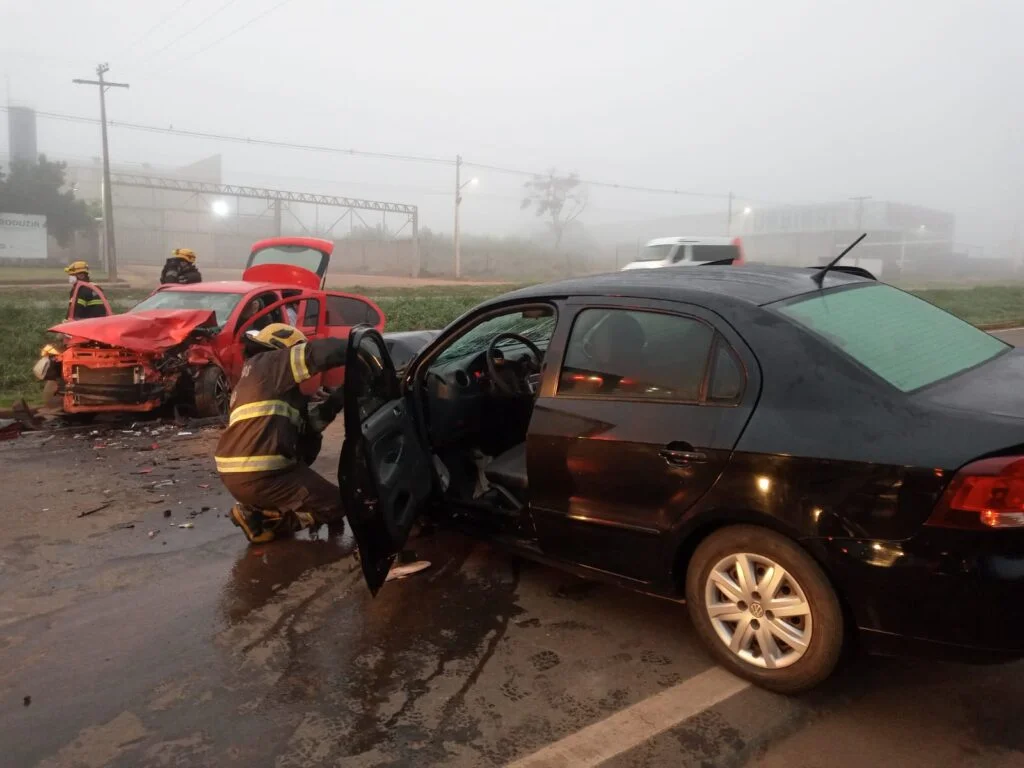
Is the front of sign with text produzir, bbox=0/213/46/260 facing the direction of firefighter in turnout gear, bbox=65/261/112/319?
yes

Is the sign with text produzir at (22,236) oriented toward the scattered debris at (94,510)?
yes

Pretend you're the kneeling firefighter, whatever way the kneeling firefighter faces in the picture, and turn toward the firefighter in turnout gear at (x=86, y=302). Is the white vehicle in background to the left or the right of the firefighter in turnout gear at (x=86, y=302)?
right

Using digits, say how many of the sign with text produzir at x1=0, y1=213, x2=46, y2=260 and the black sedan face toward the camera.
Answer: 1

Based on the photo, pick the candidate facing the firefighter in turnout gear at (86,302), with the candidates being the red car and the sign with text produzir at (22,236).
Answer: the sign with text produzir

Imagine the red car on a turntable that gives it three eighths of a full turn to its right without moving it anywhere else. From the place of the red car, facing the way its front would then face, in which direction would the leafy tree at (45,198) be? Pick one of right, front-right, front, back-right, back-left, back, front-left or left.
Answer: front

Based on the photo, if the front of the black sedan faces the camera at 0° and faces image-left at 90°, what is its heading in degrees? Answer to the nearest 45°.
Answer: approximately 135°

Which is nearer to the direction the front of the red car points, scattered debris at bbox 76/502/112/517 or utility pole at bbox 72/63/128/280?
the scattered debris

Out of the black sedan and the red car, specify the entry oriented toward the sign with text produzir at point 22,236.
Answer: the black sedan

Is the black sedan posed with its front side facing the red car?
yes
